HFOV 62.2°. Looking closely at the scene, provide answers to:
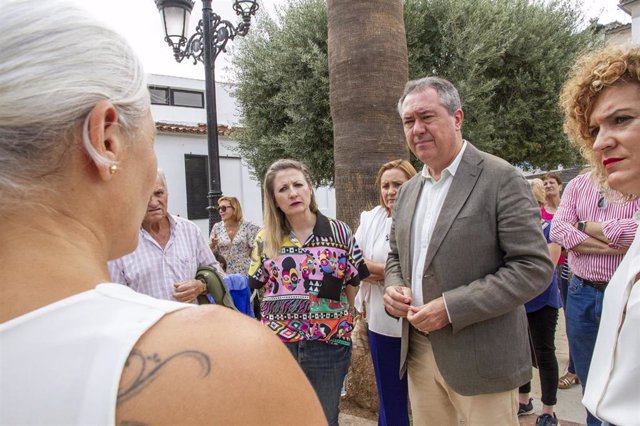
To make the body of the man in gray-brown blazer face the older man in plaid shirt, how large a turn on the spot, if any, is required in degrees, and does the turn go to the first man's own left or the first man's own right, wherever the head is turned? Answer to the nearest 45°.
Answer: approximately 45° to the first man's own right

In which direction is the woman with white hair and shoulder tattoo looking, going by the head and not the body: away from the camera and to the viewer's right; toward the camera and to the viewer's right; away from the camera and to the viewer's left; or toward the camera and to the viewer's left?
away from the camera and to the viewer's right

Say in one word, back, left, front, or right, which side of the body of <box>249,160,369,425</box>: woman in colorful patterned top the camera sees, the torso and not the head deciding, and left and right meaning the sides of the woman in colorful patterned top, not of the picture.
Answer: front

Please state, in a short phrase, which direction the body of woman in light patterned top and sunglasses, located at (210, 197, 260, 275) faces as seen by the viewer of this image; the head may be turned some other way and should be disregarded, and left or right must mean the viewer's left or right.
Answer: facing the viewer and to the left of the viewer

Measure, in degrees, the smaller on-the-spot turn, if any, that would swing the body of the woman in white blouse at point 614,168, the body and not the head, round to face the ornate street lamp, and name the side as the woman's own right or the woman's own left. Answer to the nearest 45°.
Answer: approximately 90° to the woman's own right

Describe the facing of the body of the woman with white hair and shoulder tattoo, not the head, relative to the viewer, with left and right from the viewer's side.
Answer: facing away from the viewer and to the right of the viewer

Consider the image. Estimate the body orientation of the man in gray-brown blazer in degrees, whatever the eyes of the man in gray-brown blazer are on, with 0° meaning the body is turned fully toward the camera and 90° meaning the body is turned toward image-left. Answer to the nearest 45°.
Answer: approximately 45°

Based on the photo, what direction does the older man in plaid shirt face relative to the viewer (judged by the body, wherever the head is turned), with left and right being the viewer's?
facing the viewer

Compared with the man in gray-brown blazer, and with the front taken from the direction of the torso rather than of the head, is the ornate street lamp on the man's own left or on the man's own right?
on the man's own right

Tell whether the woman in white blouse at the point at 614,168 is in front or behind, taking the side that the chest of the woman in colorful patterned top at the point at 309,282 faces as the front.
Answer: in front

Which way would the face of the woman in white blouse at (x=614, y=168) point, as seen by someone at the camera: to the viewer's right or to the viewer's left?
to the viewer's left
